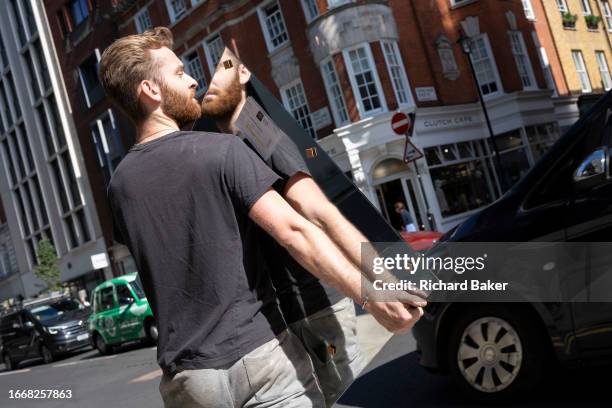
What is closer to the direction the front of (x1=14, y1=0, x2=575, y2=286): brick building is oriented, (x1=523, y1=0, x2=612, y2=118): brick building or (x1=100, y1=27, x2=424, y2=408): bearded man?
the bearded man

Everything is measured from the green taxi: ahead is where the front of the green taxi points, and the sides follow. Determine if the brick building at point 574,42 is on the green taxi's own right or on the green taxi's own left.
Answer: on the green taxi's own left

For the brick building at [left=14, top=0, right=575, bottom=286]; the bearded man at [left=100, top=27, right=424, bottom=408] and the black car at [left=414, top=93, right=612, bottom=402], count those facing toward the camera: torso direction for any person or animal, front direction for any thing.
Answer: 1

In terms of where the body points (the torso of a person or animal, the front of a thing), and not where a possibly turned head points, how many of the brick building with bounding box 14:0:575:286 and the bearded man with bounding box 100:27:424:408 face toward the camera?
1

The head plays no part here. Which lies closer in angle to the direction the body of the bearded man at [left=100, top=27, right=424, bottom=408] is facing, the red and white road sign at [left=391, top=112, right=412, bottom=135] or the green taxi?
the red and white road sign

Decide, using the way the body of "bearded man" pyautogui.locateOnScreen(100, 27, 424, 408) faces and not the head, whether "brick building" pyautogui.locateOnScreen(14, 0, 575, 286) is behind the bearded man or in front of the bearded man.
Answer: in front

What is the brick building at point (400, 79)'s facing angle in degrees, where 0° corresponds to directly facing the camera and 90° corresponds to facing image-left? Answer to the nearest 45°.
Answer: approximately 0°

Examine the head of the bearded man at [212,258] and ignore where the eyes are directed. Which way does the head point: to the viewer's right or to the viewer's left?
to the viewer's right
